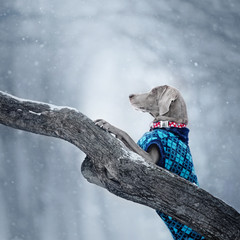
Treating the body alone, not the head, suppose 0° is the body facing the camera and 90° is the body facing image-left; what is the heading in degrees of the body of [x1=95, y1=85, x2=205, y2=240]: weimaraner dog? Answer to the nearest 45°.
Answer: approximately 90°
